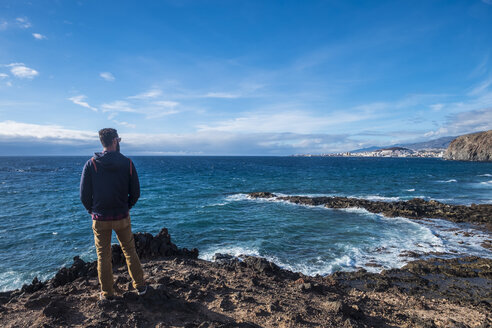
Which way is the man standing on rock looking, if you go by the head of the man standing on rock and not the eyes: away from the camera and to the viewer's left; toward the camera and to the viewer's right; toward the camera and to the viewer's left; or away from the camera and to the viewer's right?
away from the camera and to the viewer's right

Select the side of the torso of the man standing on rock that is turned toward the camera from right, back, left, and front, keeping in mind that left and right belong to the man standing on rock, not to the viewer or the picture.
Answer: back
